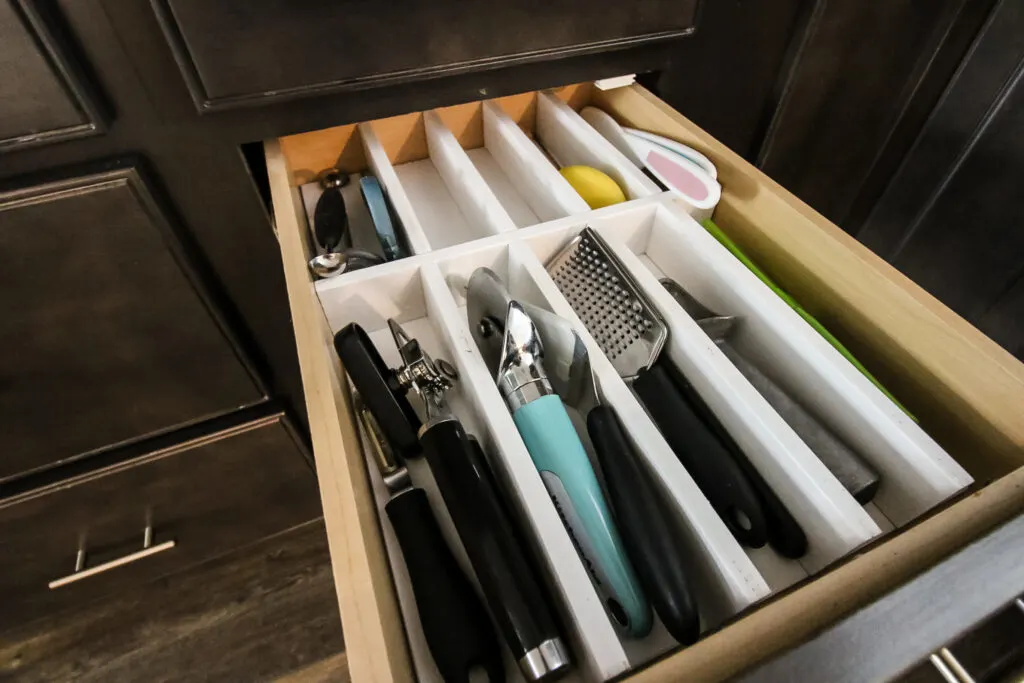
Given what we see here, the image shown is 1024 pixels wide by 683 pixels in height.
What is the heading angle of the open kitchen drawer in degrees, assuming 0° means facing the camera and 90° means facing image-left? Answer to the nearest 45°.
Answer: approximately 315°
